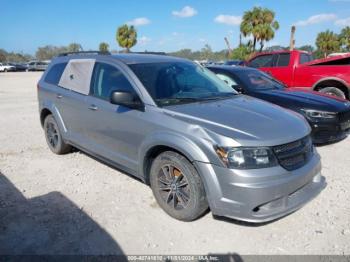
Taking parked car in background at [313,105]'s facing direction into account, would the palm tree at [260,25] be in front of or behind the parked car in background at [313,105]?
behind

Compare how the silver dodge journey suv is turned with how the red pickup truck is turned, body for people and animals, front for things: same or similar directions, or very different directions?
very different directions

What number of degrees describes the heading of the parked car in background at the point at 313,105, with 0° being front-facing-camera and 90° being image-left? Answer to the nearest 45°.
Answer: approximately 315°

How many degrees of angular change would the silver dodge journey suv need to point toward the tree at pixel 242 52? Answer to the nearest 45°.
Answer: approximately 135° to its left

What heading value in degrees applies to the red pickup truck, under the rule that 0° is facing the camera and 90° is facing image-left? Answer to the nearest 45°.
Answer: approximately 135°

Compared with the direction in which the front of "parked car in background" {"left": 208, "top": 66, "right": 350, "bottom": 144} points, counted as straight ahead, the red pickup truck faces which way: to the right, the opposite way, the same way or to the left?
the opposite way

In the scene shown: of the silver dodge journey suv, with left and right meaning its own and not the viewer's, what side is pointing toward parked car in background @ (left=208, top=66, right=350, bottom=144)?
left

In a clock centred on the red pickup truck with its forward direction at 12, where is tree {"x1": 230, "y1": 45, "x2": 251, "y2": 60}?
The tree is roughly at 1 o'clock from the red pickup truck.
